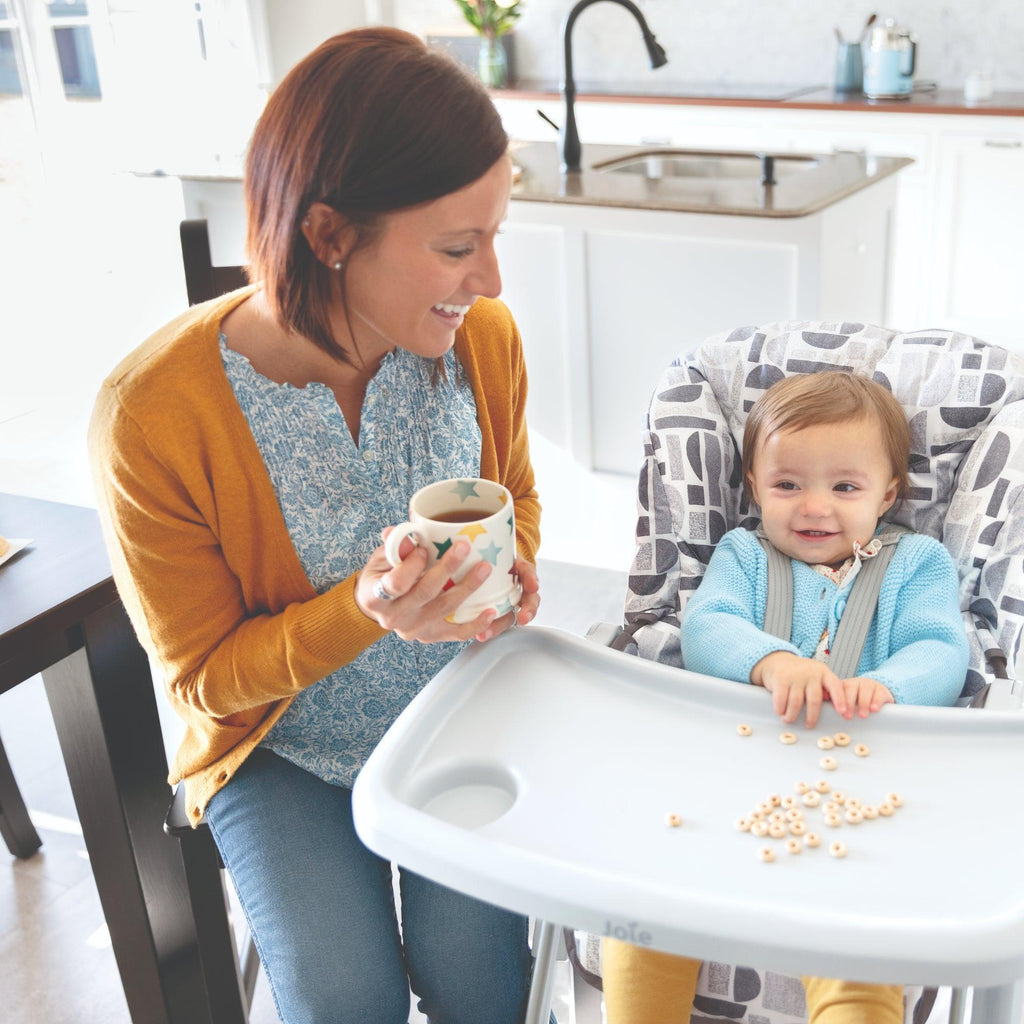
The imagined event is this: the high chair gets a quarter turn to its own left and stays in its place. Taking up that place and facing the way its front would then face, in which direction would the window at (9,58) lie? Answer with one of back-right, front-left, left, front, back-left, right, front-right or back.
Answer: back-left

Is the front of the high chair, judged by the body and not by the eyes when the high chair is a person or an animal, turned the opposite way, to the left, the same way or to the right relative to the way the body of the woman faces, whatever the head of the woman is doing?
to the right

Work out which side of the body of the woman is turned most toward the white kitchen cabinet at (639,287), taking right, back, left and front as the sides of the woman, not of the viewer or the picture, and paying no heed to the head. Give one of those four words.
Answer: left

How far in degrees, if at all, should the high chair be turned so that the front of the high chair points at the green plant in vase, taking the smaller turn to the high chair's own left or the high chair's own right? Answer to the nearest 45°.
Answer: approximately 180°

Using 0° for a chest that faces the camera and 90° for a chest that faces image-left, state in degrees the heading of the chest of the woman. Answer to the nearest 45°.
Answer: approximately 315°

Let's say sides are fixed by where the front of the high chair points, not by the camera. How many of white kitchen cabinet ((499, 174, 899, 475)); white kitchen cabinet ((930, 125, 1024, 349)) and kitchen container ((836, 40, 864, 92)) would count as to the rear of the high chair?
3

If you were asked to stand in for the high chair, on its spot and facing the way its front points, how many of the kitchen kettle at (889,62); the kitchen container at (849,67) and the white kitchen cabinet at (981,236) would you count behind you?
3

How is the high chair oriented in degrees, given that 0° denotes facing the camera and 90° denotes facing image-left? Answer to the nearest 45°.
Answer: approximately 0°

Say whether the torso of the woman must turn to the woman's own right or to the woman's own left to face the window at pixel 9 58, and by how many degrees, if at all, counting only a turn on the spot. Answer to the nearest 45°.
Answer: approximately 135° to the woman's own left

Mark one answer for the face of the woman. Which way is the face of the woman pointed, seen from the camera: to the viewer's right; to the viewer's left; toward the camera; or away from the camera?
to the viewer's right

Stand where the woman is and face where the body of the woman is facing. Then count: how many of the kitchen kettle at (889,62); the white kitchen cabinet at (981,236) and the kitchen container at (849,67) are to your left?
3

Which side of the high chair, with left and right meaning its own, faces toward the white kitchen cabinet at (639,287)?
back
